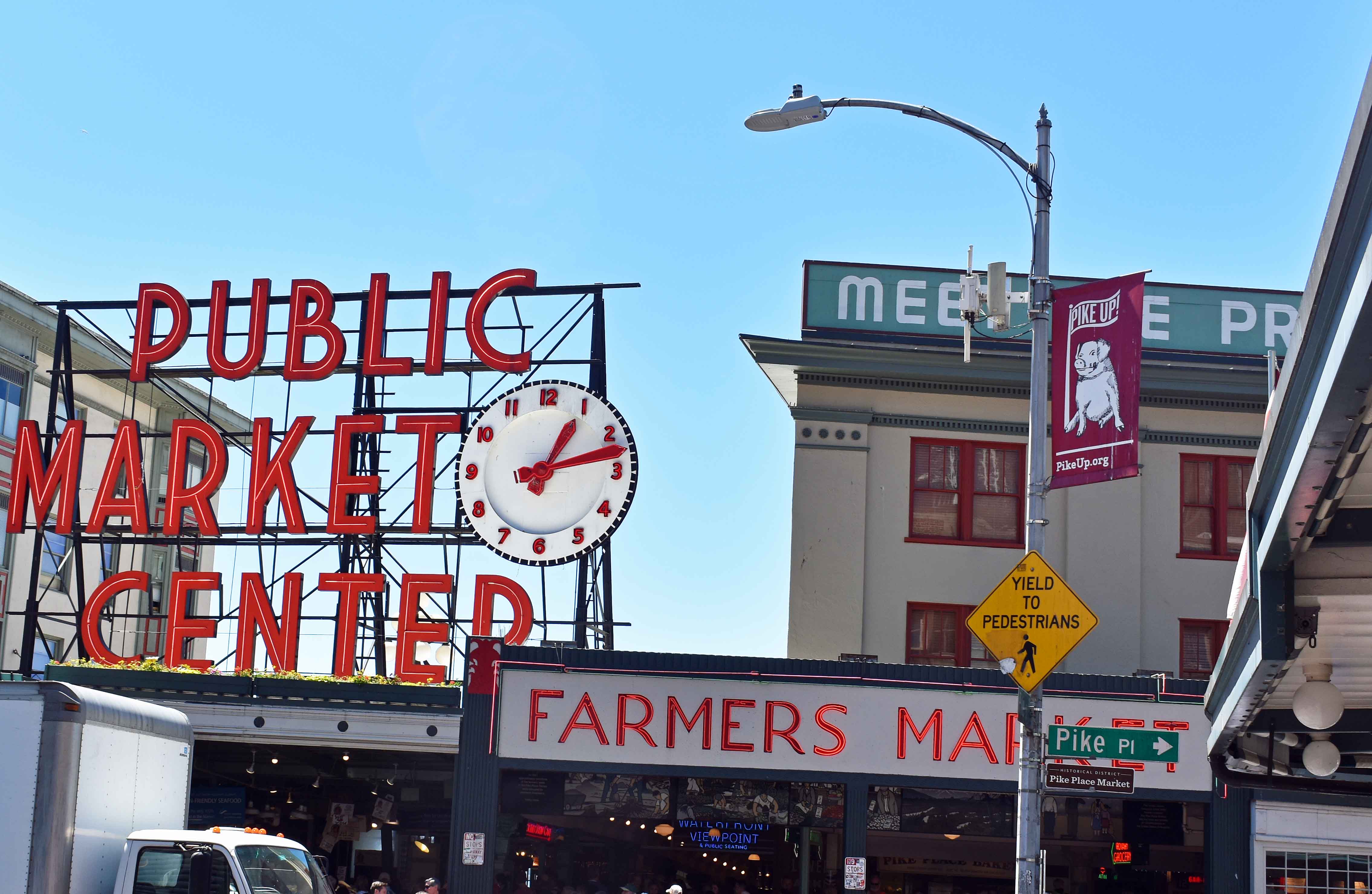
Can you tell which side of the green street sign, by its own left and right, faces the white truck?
right

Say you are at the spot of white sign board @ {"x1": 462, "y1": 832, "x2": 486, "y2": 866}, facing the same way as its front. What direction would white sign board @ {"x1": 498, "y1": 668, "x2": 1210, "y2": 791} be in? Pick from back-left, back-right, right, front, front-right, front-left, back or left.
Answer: left

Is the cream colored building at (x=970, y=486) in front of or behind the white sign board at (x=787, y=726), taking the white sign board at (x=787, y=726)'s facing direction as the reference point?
behind

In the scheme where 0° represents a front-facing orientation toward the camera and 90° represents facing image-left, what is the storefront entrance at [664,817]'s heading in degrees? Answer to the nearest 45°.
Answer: approximately 0°

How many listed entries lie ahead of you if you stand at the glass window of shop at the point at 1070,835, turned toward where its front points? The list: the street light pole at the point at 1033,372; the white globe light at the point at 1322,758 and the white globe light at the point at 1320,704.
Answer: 3

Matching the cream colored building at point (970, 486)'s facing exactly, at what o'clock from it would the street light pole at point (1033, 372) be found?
The street light pole is roughly at 12 o'clock from the cream colored building.
